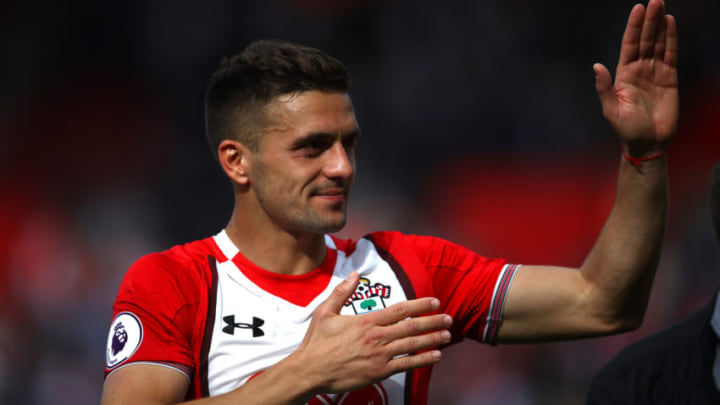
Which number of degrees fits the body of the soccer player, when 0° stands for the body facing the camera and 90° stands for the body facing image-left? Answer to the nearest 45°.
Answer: approximately 315°

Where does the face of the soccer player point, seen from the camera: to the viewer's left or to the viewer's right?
to the viewer's right
